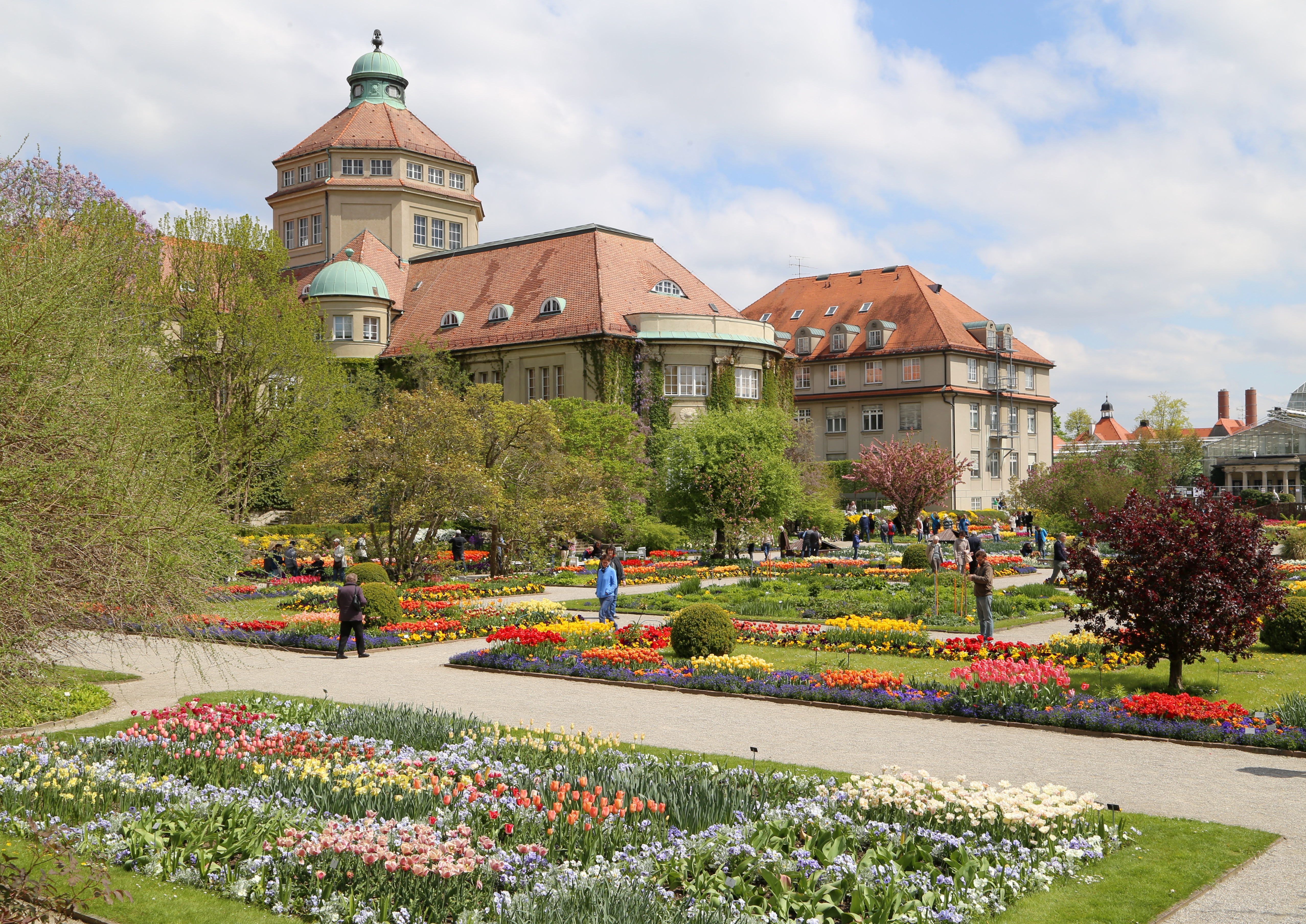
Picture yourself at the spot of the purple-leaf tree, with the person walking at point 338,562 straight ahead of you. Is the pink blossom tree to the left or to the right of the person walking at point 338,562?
right

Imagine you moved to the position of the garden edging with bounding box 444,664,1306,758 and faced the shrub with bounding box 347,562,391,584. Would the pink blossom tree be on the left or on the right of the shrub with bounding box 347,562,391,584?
right

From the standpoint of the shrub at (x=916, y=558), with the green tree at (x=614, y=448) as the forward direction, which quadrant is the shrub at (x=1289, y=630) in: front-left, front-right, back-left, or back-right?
back-left

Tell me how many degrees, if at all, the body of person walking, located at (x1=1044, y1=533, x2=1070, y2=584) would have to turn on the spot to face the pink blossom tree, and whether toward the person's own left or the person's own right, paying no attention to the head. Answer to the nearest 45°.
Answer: approximately 90° to the person's own left
